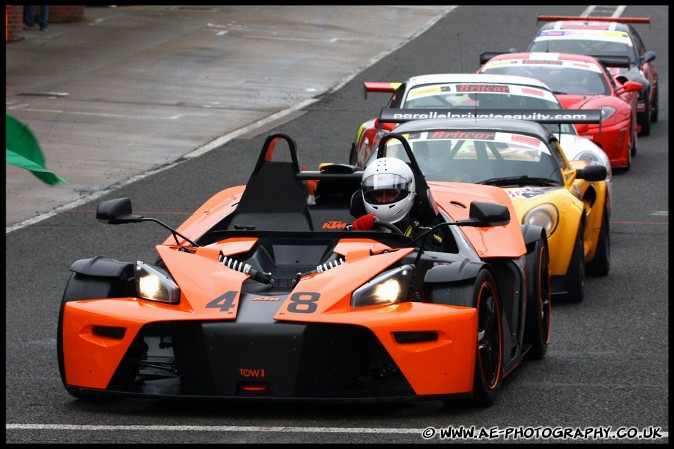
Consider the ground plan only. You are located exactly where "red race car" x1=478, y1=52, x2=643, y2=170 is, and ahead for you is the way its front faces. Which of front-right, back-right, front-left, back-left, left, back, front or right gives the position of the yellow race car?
front

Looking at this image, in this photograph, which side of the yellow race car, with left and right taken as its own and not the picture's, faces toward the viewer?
front

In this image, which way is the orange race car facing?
toward the camera

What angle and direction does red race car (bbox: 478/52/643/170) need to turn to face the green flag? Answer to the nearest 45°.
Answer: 0° — it already faces it

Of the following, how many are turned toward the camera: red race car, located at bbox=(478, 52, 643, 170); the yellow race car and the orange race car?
3

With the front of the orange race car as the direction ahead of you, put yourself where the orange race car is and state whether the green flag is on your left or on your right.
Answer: on your right

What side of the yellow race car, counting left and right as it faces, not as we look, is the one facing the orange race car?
front

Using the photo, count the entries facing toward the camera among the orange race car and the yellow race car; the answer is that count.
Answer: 2

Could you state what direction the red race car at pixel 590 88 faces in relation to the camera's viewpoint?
facing the viewer

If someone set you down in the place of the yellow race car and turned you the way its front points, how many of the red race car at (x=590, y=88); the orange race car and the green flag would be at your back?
1

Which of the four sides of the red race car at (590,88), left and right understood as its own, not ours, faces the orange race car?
front
